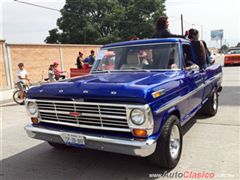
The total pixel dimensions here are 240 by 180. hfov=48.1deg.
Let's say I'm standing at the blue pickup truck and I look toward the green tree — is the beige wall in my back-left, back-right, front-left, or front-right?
front-left

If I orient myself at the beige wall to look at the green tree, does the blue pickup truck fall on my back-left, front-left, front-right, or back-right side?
back-right

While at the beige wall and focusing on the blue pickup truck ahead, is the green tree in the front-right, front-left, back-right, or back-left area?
back-left

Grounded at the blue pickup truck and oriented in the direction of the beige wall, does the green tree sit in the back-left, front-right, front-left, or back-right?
front-right

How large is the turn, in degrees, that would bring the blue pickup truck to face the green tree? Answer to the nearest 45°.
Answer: approximately 135° to its right

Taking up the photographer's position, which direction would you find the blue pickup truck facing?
facing the viewer and to the left of the viewer

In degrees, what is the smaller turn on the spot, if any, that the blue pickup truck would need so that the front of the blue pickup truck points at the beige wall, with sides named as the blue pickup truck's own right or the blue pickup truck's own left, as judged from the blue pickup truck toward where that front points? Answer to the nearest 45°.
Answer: approximately 90° to the blue pickup truck's own right
